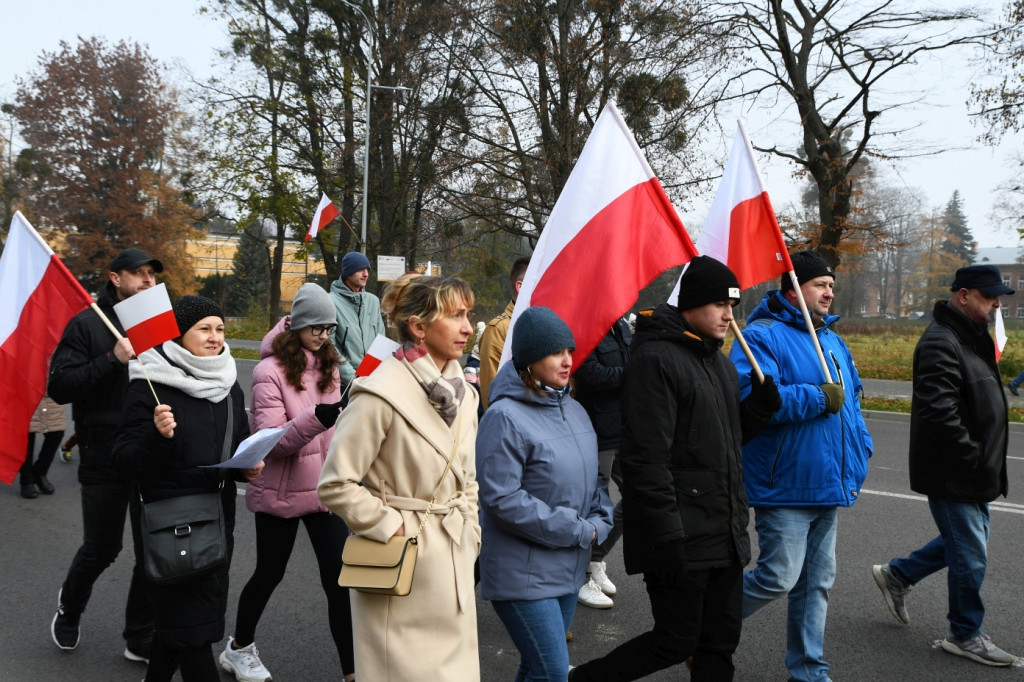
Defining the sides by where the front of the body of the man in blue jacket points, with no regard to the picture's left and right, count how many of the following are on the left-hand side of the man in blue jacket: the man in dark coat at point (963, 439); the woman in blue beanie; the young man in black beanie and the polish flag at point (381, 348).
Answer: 1

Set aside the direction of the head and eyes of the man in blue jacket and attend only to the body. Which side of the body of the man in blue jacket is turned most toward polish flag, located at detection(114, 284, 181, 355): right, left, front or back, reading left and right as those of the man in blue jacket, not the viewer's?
right

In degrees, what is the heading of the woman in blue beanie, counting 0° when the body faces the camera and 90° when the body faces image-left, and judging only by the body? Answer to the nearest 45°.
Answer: approximately 315°

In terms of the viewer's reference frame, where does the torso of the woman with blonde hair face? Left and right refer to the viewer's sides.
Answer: facing the viewer and to the right of the viewer

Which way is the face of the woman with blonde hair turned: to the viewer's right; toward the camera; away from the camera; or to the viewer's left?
to the viewer's right

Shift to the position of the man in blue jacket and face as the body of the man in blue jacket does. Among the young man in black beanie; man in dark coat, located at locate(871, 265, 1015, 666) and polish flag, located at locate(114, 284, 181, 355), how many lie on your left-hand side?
1

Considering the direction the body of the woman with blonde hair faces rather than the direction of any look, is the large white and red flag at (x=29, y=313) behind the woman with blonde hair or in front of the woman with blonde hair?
behind

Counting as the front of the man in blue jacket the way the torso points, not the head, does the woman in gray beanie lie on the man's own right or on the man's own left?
on the man's own right

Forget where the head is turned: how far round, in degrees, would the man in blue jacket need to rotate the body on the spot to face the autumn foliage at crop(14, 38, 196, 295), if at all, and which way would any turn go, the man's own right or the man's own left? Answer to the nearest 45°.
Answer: approximately 180°
